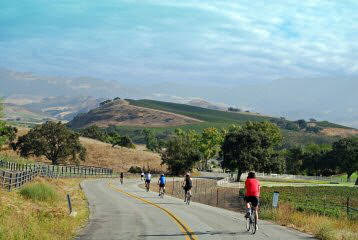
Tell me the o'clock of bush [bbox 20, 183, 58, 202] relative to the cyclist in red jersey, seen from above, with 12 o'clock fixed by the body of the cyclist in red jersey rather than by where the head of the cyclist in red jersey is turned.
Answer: The bush is roughly at 10 o'clock from the cyclist in red jersey.

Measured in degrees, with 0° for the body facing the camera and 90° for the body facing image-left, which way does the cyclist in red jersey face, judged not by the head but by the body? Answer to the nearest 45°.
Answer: approximately 180°
